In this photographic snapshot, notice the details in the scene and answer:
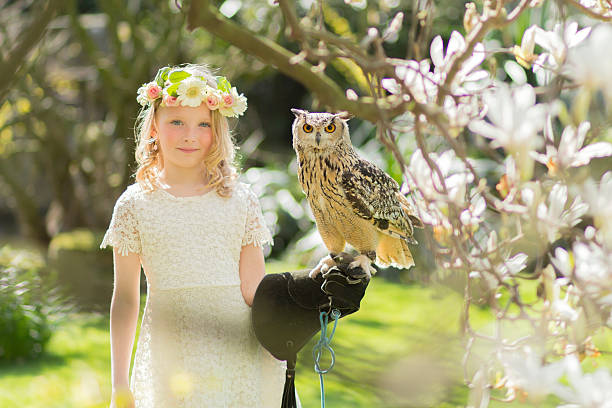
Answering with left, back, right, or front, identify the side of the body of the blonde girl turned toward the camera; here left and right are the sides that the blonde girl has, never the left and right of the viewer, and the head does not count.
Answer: front

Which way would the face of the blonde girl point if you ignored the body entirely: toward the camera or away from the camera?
toward the camera

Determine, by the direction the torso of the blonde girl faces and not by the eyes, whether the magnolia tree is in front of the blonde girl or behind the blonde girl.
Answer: in front
